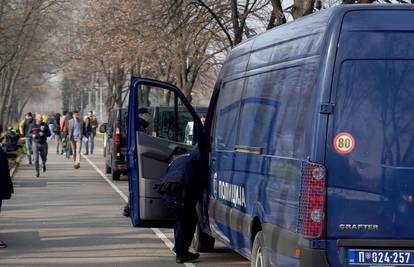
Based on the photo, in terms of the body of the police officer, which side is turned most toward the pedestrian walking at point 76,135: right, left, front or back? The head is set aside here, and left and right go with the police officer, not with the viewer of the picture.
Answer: left

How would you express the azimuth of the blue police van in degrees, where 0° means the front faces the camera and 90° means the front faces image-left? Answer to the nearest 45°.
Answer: approximately 135°

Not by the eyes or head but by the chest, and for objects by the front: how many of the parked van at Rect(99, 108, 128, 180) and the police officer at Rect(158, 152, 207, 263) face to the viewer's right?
1

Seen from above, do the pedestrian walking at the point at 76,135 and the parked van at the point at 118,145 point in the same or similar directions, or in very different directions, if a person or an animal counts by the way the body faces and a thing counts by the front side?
very different directions

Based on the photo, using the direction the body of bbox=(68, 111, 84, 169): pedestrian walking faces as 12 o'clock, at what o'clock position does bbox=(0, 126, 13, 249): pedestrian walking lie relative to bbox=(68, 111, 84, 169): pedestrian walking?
bbox=(0, 126, 13, 249): pedestrian walking is roughly at 12 o'clock from bbox=(68, 111, 84, 169): pedestrian walking.

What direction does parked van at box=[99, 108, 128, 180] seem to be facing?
away from the camera

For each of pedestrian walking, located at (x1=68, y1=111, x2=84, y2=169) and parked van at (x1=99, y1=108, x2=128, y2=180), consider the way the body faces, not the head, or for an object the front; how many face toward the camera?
1

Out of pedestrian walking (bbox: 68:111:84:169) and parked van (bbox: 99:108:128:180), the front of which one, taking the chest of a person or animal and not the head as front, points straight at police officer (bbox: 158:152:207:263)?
the pedestrian walking

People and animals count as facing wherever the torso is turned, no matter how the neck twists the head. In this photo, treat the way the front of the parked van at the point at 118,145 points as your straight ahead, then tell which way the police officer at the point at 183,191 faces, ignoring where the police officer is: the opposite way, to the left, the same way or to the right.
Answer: to the right

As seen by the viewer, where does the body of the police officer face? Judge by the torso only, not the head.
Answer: to the viewer's right
